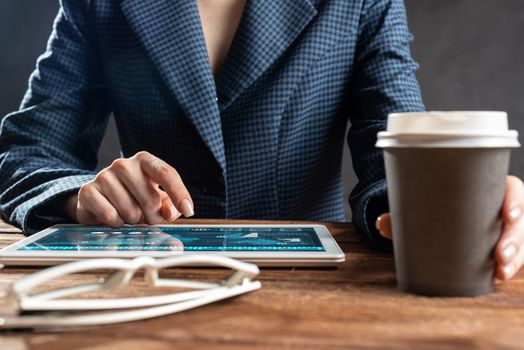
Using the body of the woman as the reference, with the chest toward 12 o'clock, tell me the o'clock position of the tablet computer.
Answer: The tablet computer is roughly at 12 o'clock from the woman.

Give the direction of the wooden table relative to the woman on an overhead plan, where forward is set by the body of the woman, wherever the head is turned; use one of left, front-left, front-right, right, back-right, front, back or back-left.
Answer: front

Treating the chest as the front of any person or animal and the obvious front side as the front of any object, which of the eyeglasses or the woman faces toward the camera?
the woman

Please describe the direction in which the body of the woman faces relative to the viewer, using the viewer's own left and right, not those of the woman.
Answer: facing the viewer

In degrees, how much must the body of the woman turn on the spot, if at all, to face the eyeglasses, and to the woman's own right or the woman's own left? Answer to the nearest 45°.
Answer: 0° — they already face it
